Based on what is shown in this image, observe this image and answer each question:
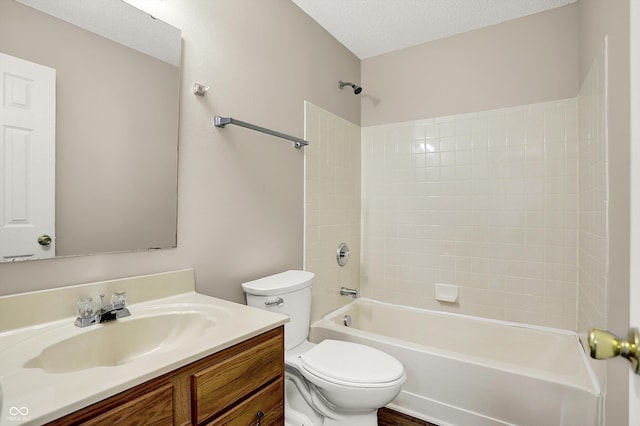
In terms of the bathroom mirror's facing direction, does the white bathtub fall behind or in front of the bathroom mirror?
in front

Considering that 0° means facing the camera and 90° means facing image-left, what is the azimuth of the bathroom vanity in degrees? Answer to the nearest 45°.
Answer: approximately 315°

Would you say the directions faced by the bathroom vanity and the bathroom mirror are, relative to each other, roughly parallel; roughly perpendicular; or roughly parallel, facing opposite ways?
roughly parallel

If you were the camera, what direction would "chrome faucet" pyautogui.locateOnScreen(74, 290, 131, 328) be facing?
facing the viewer and to the right of the viewer

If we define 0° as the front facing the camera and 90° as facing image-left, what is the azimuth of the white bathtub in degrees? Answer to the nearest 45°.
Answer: approximately 0°

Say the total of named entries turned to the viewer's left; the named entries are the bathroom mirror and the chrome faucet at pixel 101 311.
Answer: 0

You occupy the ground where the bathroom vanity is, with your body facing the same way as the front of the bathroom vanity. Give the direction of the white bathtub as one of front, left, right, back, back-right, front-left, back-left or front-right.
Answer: front-left

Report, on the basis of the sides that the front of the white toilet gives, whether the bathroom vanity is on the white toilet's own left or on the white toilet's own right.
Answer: on the white toilet's own right

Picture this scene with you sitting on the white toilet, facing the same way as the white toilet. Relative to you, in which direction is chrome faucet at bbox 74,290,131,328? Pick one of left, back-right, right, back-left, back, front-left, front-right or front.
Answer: right

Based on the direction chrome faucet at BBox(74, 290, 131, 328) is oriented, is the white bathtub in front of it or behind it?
in front

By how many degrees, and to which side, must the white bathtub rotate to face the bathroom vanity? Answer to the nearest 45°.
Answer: approximately 45° to its right

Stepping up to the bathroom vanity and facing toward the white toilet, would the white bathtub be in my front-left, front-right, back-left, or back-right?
front-right

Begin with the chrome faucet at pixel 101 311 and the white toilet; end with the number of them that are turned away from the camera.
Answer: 0
